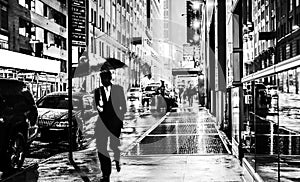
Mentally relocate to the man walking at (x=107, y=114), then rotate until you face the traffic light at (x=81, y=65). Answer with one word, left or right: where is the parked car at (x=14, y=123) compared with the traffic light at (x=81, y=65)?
left

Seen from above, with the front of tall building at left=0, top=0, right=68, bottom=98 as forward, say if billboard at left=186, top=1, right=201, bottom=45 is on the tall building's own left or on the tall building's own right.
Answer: on the tall building's own left

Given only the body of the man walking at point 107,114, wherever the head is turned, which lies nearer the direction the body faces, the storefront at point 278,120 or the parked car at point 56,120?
the storefront

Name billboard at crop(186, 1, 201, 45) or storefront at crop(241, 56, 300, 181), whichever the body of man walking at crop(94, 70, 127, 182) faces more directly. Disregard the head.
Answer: the storefront

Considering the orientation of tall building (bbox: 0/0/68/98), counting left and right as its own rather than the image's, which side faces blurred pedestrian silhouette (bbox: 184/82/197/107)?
left

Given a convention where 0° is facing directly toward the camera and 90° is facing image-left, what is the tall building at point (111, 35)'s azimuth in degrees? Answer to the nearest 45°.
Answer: approximately 315°
